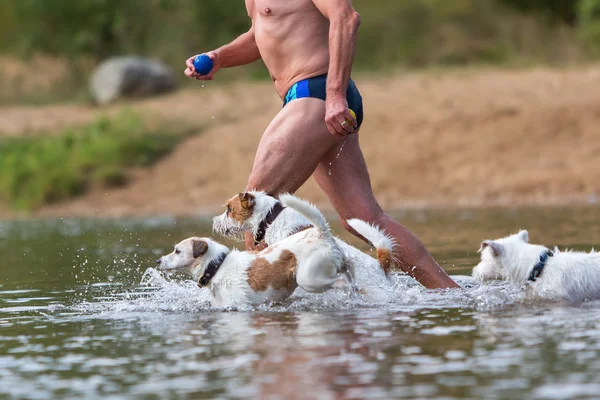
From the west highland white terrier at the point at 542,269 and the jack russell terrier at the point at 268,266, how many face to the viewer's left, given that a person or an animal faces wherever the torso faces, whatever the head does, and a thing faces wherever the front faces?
2

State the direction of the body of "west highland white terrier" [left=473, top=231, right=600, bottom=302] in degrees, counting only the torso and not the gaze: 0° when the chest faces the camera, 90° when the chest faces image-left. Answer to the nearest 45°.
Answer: approximately 90°

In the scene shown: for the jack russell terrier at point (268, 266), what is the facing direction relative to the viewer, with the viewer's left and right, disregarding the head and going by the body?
facing to the left of the viewer

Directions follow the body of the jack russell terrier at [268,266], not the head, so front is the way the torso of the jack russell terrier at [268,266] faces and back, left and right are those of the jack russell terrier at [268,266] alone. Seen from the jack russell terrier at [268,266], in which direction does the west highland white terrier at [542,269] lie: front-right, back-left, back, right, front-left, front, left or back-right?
back

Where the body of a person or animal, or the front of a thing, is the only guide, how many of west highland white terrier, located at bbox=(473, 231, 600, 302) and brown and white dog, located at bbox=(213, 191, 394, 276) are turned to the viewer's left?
2

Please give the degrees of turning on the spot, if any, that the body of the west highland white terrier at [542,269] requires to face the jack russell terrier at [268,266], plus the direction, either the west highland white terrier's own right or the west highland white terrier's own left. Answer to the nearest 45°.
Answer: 0° — it already faces it

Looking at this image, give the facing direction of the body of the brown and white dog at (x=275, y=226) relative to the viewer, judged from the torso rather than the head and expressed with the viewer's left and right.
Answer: facing to the left of the viewer
